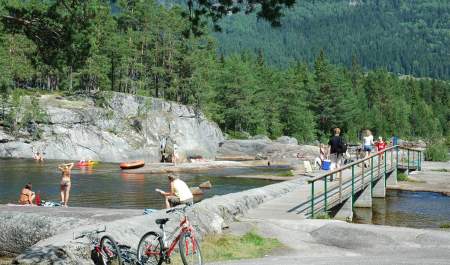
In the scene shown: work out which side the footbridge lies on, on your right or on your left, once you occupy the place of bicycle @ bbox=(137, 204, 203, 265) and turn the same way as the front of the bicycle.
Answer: on your left

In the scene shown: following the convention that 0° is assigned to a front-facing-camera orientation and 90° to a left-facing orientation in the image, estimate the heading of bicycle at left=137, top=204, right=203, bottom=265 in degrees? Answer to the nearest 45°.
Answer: approximately 315°

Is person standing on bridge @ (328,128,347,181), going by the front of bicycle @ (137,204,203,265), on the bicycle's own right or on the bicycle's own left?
on the bicycle's own left

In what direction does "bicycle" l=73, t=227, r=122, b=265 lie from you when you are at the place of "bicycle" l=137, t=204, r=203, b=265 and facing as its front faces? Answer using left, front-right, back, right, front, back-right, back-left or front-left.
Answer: back-right
